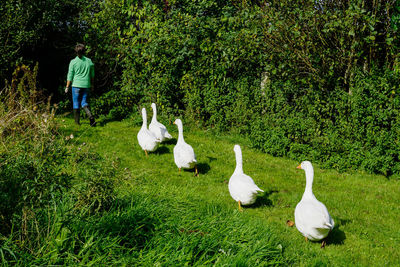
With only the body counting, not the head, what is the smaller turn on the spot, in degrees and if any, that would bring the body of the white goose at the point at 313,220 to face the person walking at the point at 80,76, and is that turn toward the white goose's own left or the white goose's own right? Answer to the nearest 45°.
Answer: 0° — it already faces them

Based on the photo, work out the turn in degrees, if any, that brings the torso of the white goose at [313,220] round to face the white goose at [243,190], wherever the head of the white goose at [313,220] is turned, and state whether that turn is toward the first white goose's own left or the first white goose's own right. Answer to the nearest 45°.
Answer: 0° — it already faces it

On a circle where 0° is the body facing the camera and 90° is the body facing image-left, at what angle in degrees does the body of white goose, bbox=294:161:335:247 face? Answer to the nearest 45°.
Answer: approximately 135°

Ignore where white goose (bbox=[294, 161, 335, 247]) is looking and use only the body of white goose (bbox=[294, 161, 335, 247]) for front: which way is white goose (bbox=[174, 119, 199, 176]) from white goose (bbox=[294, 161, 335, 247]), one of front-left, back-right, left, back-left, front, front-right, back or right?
front
